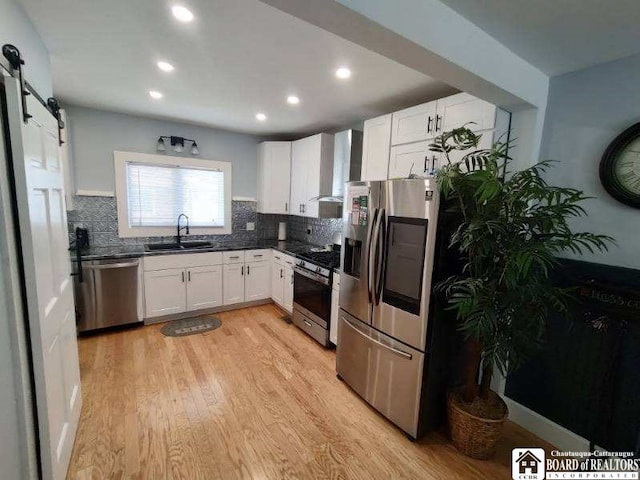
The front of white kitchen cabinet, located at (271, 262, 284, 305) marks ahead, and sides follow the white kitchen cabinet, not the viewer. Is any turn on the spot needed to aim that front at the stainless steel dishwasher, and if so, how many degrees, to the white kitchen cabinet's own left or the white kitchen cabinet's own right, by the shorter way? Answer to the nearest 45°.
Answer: approximately 45° to the white kitchen cabinet's own right

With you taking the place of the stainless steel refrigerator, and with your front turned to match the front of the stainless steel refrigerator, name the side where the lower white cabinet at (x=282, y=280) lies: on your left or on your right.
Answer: on your right

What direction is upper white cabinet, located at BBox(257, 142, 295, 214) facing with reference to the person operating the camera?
facing the viewer

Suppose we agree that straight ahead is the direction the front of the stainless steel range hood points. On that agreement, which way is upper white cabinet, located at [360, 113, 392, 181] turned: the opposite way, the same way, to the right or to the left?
the same way

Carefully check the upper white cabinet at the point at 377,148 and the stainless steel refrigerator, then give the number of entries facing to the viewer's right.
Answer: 0

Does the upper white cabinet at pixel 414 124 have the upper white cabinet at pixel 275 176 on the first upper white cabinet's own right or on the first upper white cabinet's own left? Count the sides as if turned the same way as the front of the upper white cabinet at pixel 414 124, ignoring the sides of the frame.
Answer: on the first upper white cabinet's own right

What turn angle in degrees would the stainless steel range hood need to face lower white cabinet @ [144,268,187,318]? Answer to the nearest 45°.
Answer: approximately 45° to its right

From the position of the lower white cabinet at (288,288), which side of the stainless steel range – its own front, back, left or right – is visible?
right

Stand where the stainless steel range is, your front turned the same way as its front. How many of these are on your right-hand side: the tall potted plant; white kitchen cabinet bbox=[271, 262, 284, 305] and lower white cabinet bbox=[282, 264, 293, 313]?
2

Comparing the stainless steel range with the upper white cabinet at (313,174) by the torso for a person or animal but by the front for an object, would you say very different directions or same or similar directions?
same or similar directions

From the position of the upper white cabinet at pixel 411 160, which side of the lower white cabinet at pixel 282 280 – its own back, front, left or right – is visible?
left

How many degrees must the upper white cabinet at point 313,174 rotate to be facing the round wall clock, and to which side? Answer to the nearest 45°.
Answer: approximately 90° to its left

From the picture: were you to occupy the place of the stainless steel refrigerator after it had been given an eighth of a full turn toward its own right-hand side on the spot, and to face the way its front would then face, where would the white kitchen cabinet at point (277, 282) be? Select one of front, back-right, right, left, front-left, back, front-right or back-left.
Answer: front-right

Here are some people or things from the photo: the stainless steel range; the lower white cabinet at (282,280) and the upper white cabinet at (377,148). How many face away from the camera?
0

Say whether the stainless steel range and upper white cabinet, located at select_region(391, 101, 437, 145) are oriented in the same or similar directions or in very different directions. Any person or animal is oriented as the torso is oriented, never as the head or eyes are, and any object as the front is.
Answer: same or similar directions

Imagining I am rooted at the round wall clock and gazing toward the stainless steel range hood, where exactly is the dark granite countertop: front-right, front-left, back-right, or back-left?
front-left

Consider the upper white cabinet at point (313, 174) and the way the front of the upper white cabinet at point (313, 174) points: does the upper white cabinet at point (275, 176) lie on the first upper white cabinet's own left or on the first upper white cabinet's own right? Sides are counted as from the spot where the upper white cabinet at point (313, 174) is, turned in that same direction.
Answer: on the first upper white cabinet's own right

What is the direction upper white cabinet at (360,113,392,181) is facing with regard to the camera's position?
facing the viewer and to the left of the viewer
